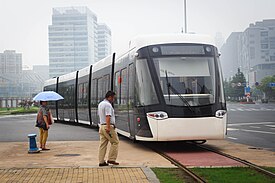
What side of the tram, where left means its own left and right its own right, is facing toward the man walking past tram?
right

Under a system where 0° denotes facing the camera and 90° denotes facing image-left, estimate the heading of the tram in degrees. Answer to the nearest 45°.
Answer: approximately 315°

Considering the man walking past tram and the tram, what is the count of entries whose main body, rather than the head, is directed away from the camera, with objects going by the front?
0

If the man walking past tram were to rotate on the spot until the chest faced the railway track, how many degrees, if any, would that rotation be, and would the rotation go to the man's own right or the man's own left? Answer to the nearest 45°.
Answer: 0° — they already face it

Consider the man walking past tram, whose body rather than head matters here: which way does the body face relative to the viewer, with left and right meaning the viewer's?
facing to the right of the viewer
